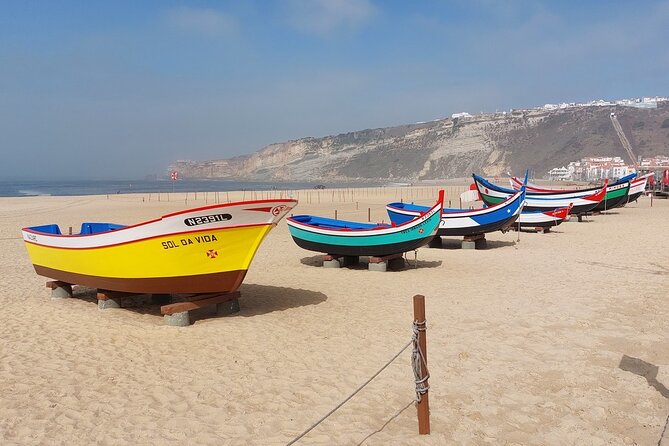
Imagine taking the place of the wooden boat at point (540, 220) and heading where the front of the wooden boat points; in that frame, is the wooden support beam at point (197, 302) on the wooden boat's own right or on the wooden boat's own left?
on the wooden boat's own right

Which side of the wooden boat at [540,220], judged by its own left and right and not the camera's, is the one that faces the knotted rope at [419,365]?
right

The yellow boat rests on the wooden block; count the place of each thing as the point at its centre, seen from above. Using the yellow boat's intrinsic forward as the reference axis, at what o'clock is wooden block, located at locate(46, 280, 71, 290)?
The wooden block is roughly at 6 o'clock from the yellow boat.

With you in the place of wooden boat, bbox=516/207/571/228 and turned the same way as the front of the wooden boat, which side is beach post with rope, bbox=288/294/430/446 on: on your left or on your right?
on your right

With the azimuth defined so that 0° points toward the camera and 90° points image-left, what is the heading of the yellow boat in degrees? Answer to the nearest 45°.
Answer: approximately 315°

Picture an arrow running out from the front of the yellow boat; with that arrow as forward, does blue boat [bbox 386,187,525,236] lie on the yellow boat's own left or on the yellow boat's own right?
on the yellow boat's own left

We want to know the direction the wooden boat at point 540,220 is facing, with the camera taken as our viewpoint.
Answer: facing to the right of the viewer

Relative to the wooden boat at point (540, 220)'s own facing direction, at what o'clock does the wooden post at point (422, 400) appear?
The wooden post is roughly at 3 o'clock from the wooden boat.

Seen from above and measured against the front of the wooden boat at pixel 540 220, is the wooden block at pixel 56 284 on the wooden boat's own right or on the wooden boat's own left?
on the wooden boat's own right
